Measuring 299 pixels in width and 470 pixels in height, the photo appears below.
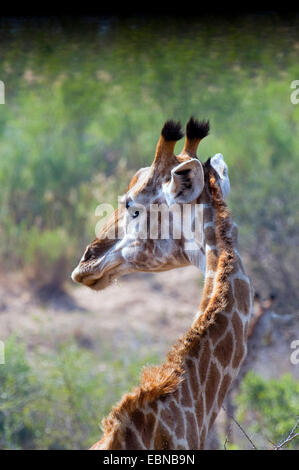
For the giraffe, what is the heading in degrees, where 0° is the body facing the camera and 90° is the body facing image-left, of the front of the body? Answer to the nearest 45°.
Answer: approximately 225°

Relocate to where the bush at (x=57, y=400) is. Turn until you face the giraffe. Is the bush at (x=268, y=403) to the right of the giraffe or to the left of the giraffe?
left

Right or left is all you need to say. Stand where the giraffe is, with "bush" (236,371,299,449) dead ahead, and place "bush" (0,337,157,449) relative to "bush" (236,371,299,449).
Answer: left

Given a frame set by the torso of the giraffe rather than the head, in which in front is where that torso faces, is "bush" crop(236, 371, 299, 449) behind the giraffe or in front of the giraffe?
in front
